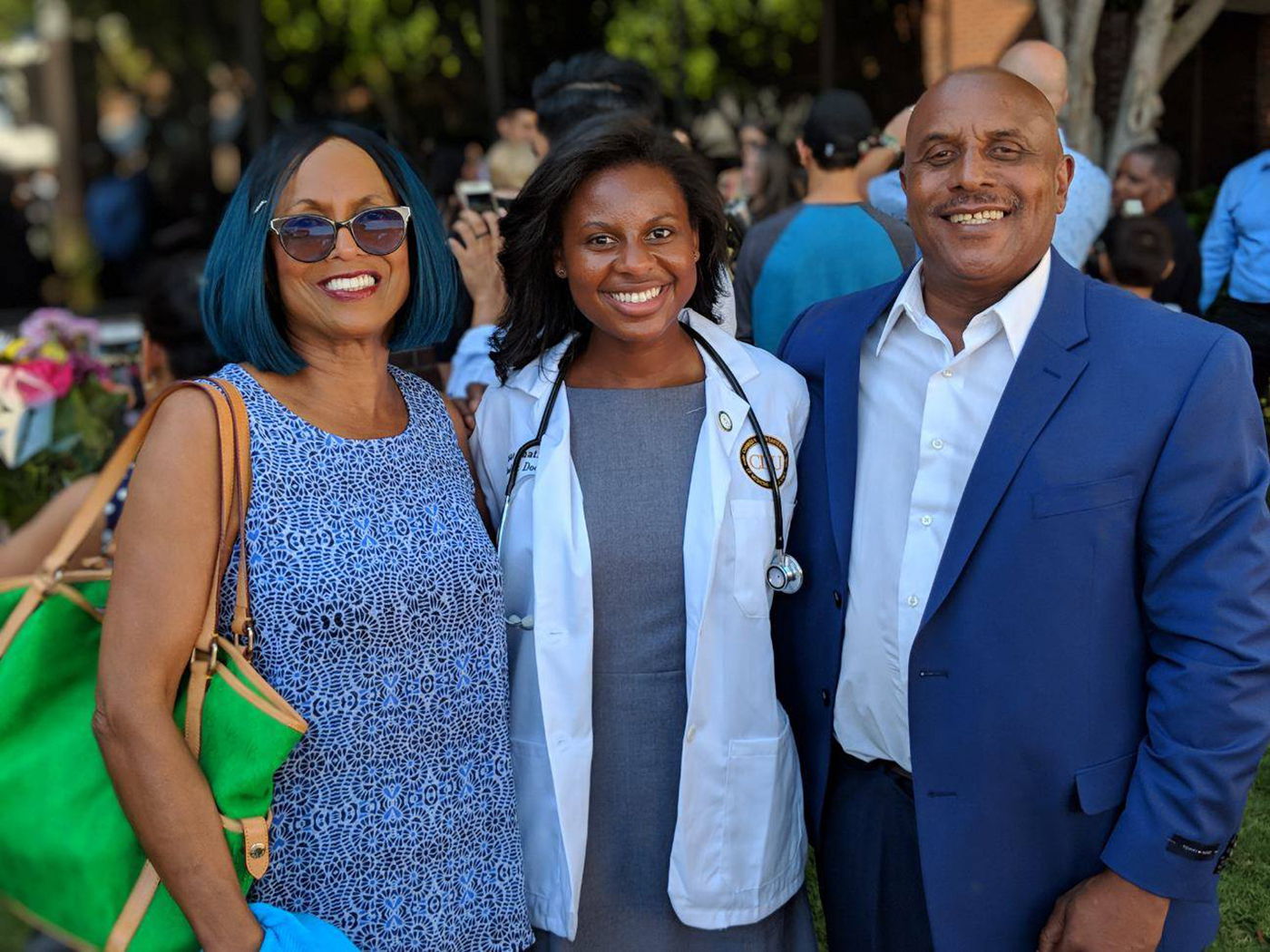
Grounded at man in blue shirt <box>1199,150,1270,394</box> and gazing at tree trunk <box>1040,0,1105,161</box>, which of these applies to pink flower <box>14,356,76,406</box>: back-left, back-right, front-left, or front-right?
back-left

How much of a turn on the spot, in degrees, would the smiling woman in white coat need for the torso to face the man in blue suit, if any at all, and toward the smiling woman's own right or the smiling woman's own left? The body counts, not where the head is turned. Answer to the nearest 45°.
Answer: approximately 45° to the smiling woman's own left

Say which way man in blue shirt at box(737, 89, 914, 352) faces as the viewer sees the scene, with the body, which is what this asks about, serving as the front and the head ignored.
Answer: away from the camera

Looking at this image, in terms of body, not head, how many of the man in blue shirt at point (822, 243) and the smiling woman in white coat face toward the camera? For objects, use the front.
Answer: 1

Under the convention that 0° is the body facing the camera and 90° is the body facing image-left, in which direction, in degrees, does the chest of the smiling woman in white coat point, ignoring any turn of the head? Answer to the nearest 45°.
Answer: approximately 0°

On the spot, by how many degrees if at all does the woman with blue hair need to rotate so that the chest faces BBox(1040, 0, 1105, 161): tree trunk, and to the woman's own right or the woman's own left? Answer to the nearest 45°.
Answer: approximately 90° to the woman's own left

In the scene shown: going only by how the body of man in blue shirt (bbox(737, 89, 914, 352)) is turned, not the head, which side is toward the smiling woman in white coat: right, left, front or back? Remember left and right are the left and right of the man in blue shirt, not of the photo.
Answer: back

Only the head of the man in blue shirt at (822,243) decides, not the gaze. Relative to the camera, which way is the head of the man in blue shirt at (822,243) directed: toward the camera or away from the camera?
away from the camera
